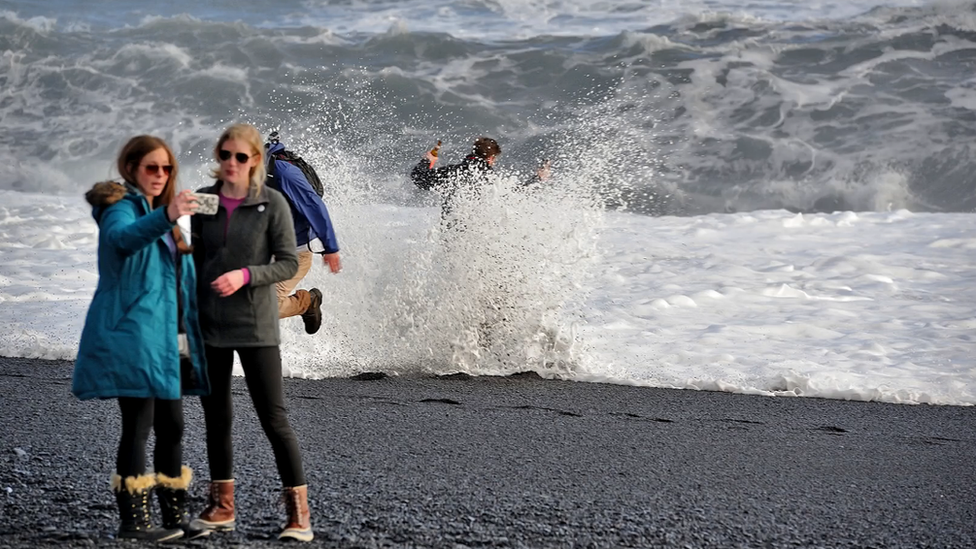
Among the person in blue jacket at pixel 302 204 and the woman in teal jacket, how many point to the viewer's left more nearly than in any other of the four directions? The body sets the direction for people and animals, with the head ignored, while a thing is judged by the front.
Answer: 1

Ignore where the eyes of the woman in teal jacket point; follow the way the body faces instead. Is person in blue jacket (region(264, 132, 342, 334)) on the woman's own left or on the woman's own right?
on the woman's own left

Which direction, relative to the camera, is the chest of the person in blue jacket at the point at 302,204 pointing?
to the viewer's left

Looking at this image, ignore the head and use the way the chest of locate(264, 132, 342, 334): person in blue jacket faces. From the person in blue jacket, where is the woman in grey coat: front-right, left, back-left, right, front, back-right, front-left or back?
left

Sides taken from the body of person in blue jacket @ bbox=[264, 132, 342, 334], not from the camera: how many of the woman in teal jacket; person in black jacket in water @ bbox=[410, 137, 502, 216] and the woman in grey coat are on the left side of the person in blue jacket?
2

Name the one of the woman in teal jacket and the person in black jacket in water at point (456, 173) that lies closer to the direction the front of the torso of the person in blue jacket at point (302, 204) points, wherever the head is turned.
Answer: the woman in teal jacket

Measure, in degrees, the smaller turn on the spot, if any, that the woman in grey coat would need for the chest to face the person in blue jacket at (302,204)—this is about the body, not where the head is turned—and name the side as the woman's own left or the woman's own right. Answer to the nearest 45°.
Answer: approximately 135° to the woman's own right

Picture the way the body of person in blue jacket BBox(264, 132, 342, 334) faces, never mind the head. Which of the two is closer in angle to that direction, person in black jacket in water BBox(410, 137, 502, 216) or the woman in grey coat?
the woman in grey coat
